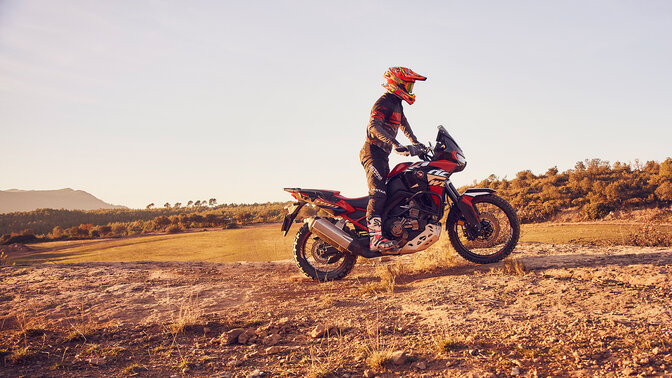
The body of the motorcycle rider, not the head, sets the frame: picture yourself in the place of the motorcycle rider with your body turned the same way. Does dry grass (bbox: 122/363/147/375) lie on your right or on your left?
on your right

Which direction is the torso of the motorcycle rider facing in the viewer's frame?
to the viewer's right

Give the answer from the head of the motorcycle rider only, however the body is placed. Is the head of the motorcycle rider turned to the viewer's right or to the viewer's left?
to the viewer's right

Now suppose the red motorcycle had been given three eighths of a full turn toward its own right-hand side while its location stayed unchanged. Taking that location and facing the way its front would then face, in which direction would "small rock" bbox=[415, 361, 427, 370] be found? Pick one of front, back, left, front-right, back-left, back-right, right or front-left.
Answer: front-left

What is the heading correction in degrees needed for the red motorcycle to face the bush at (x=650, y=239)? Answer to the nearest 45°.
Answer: approximately 45° to its left

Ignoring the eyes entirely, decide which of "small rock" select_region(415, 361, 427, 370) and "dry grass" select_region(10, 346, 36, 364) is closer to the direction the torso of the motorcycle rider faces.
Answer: the small rock

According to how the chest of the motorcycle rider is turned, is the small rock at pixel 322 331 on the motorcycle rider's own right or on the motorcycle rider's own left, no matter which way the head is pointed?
on the motorcycle rider's own right

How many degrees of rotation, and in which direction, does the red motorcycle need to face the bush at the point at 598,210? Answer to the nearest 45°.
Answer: approximately 45° to its left

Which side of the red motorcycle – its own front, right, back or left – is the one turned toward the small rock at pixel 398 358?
right

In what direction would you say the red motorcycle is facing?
to the viewer's right

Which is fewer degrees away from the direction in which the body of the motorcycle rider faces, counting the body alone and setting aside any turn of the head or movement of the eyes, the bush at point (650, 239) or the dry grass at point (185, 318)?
the bush
